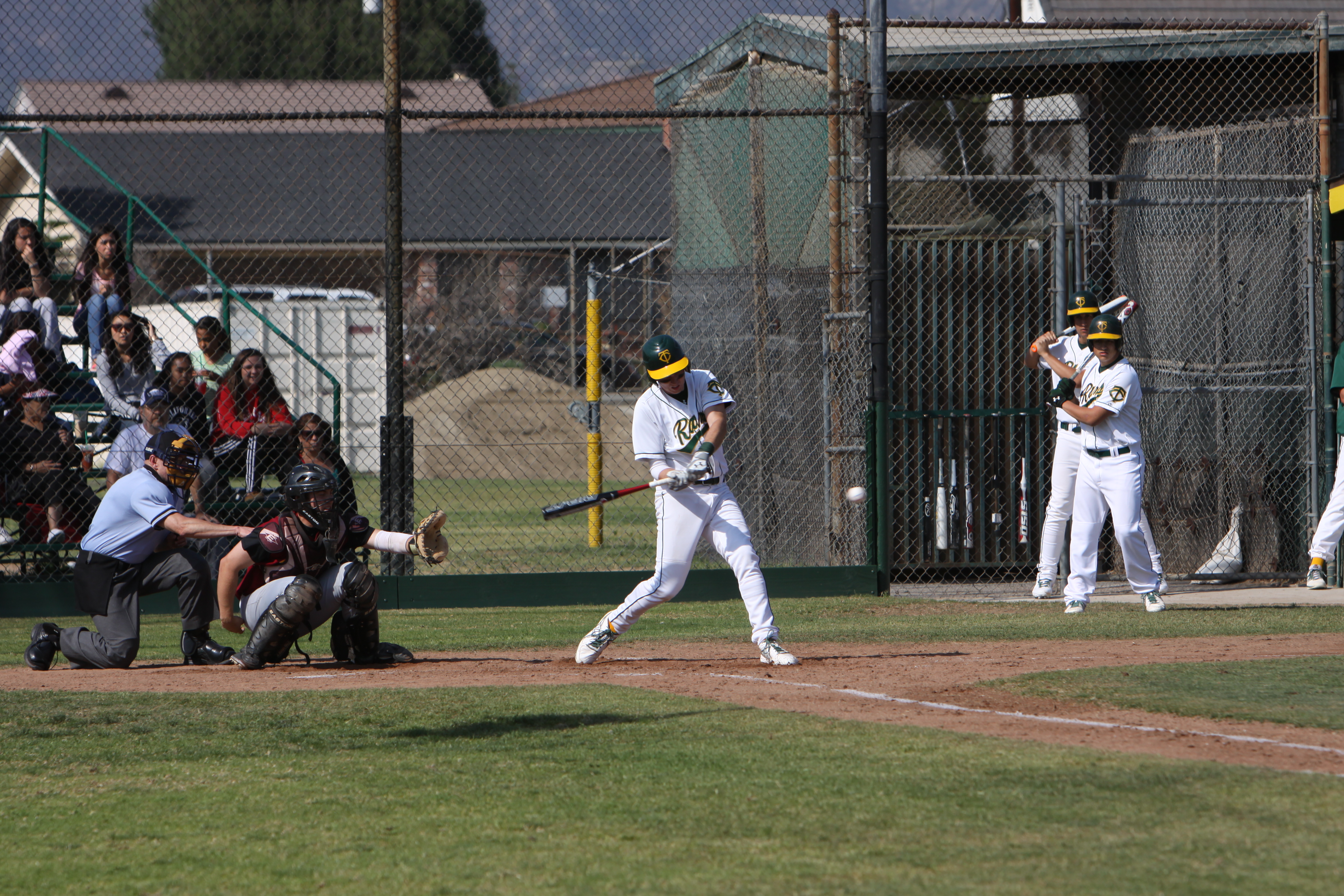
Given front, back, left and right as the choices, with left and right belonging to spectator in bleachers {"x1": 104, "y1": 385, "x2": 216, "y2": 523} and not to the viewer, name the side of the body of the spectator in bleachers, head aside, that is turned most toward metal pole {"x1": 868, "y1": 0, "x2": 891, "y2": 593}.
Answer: left

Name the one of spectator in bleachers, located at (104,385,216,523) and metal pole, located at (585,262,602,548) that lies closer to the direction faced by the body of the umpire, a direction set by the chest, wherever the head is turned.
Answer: the metal pole

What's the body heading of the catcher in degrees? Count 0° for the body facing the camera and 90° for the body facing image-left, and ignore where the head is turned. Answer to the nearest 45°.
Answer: approximately 315°

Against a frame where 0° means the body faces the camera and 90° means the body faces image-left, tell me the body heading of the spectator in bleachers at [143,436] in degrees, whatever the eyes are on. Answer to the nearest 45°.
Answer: approximately 0°

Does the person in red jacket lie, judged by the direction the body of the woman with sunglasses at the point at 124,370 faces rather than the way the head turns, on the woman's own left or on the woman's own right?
on the woman's own left

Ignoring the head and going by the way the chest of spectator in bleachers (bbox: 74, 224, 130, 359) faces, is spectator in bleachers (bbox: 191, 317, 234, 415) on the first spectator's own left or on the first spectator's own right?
on the first spectator's own left

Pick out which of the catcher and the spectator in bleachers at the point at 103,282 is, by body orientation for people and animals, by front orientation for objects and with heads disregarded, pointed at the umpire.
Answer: the spectator in bleachers

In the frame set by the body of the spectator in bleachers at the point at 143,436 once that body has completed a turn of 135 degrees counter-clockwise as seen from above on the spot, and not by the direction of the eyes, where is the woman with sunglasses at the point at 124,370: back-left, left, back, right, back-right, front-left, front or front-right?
front-left

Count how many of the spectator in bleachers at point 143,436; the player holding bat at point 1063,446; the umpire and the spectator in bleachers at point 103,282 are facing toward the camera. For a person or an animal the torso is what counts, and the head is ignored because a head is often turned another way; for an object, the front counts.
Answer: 3

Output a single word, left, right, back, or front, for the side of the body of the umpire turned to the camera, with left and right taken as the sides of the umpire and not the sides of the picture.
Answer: right
